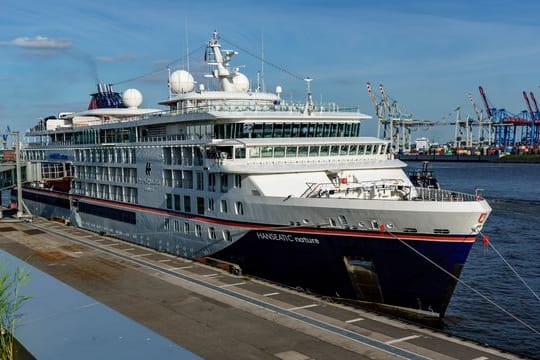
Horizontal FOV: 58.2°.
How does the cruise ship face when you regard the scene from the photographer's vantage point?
facing the viewer and to the right of the viewer
